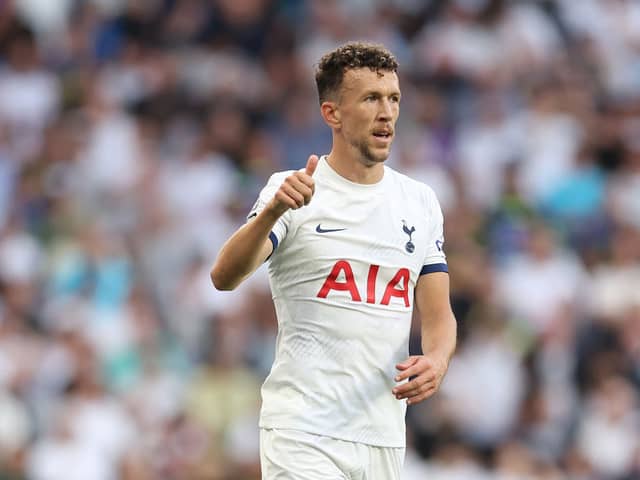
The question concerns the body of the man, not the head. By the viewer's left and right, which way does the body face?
facing the viewer and to the right of the viewer

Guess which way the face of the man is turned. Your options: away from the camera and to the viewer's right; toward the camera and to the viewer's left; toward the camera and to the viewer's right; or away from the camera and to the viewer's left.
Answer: toward the camera and to the viewer's right
